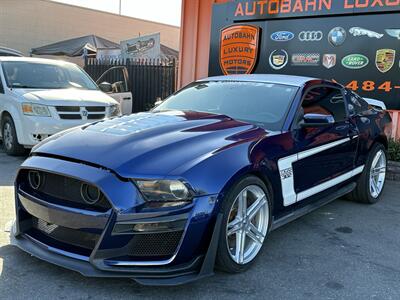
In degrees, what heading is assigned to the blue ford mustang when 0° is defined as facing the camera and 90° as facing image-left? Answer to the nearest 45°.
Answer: approximately 45°

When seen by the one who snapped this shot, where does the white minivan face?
facing the viewer and to the right of the viewer

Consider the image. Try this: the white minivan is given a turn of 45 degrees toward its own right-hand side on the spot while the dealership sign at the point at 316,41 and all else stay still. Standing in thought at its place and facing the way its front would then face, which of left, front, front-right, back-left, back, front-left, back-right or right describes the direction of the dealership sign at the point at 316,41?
left

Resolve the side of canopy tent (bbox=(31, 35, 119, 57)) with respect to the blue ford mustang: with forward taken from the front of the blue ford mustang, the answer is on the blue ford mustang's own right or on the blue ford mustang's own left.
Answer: on the blue ford mustang's own right

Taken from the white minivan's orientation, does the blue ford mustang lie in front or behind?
in front

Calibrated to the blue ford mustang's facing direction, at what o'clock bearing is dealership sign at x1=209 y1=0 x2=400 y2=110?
The dealership sign is roughly at 5 o'clock from the blue ford mustang.

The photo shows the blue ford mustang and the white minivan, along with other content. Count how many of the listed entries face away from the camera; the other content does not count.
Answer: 0

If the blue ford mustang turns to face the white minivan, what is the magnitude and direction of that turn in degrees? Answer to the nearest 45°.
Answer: approximately 90° to its right

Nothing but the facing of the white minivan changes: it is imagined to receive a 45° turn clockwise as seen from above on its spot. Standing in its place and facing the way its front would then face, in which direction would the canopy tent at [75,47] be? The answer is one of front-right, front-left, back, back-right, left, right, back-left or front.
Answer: back
